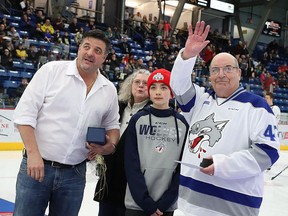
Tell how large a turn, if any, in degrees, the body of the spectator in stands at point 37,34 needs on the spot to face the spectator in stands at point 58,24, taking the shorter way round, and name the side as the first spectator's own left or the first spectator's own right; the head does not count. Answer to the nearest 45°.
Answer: approximately 90° to the first spectator's own left

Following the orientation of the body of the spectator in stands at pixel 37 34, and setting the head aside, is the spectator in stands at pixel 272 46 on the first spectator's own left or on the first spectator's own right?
on the first spectator's own left

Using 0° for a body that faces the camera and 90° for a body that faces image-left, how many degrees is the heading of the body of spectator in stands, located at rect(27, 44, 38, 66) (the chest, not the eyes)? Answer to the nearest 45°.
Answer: approximately 315°

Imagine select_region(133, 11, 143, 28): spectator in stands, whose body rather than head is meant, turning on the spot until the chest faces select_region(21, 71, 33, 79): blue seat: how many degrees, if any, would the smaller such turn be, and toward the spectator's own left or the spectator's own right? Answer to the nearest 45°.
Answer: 0° — they already face it

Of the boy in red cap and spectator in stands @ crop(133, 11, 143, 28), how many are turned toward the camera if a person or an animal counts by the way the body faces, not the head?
2

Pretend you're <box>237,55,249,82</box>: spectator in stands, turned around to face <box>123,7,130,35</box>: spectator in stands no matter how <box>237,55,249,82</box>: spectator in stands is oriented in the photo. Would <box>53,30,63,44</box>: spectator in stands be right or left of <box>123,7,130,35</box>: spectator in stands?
left

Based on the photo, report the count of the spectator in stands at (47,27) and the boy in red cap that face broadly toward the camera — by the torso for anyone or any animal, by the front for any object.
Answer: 2

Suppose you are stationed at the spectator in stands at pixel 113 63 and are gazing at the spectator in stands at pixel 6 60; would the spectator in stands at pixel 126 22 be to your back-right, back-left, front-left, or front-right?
back-right

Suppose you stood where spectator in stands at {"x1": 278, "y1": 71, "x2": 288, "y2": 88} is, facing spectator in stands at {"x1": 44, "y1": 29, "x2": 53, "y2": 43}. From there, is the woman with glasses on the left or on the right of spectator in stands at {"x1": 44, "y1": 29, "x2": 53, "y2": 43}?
left
